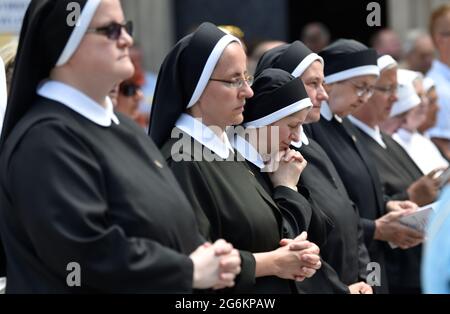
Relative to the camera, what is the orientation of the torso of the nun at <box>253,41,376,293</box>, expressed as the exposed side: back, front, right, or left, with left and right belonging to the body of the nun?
right

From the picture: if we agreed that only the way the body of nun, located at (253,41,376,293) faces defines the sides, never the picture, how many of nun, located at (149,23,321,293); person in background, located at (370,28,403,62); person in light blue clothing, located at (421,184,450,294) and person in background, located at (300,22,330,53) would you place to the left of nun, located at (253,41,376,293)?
2

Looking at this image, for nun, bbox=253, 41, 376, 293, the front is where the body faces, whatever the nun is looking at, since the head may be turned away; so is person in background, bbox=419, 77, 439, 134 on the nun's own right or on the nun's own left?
on the nun's own left

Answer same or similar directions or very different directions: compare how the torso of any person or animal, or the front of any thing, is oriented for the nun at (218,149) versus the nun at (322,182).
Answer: same or similar directions

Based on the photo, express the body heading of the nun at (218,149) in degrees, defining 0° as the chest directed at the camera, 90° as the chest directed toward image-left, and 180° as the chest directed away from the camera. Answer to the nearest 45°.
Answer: approximately 270°

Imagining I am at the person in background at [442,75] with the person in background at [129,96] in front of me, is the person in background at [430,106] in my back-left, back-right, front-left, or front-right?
front-left

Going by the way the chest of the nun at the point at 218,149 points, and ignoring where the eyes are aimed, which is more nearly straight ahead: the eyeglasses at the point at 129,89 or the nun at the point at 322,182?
the nun

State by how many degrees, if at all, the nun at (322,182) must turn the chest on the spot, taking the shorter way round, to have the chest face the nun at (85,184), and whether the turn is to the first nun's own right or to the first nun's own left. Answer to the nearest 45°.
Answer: approximately 135° to the first nun's own right
